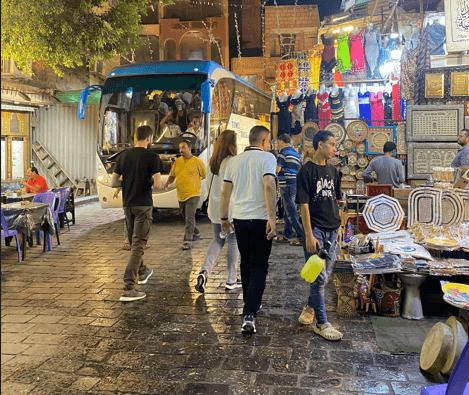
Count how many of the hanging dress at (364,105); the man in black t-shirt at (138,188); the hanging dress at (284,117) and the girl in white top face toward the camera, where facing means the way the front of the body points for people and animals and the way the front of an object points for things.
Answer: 2

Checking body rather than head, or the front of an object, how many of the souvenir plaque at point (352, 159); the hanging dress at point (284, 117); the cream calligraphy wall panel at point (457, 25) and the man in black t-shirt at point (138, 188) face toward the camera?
3

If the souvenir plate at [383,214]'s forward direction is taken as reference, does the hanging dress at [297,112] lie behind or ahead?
behind

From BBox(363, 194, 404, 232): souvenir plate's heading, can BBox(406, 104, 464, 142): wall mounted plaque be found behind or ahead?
behind

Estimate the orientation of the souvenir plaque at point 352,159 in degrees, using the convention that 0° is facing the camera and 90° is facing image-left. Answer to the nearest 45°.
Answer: approximately 0°
